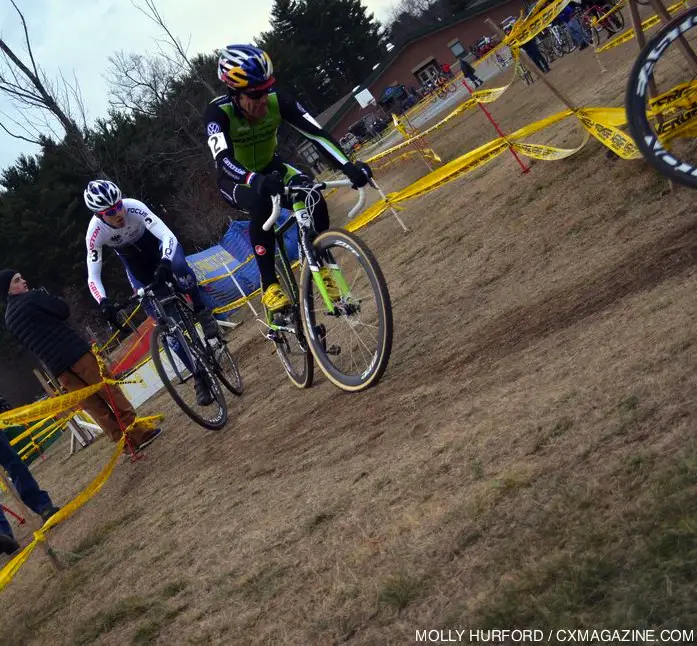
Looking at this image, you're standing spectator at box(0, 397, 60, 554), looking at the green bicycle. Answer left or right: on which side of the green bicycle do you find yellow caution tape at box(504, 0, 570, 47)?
left

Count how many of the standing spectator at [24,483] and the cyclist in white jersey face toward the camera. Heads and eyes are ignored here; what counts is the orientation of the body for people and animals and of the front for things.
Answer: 1

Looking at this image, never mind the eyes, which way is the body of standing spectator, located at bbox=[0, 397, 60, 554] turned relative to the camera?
to the viewer's right
